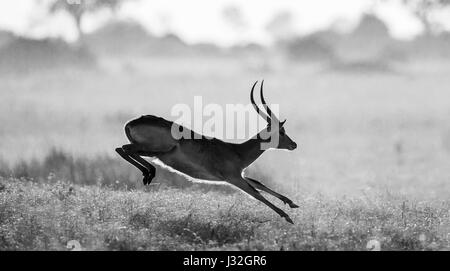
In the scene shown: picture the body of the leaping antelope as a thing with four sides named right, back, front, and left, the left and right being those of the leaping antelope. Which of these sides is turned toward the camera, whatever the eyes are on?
right

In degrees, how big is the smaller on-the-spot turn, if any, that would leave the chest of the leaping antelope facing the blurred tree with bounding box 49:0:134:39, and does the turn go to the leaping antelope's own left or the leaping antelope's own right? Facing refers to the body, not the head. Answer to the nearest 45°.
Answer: approximately 135° to the leaping antelope's own left

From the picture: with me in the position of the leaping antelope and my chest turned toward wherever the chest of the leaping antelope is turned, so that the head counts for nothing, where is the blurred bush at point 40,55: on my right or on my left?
on my left
